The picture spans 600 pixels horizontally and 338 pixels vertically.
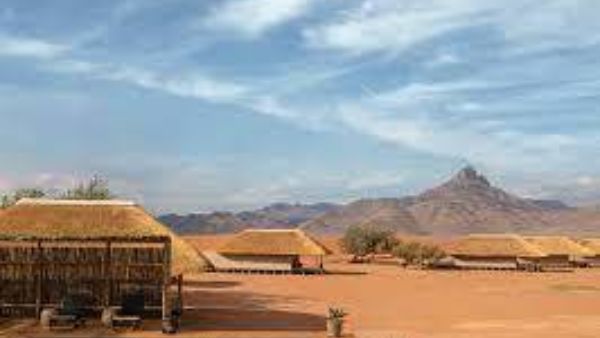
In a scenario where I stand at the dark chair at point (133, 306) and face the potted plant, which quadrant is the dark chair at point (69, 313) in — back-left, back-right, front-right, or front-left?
back-right

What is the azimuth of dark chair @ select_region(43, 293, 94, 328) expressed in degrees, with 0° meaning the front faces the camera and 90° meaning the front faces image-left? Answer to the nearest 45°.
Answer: approximately 45°

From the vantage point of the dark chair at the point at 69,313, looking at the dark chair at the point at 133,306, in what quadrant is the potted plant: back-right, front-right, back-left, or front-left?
front-right

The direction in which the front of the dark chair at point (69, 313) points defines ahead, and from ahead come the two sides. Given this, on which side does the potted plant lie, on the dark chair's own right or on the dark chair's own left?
on the dark chair's own left

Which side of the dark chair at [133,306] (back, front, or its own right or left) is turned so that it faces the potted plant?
left

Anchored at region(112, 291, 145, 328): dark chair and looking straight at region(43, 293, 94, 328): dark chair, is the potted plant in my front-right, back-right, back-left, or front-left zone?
back-left

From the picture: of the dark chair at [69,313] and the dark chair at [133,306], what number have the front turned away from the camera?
0

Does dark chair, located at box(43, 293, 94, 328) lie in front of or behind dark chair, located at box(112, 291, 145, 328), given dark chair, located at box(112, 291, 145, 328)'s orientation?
in front

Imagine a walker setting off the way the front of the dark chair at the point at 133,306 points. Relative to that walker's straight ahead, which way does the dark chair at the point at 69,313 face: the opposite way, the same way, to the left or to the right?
the same way

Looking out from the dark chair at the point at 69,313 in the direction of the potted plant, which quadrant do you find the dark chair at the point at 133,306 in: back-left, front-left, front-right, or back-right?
front-left
